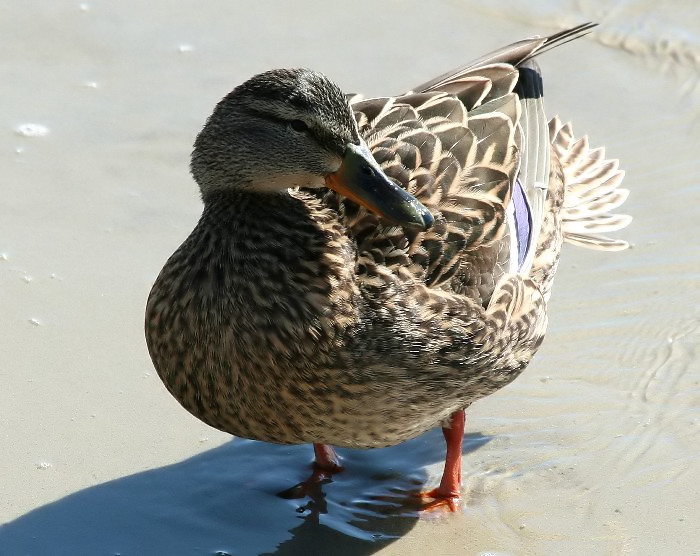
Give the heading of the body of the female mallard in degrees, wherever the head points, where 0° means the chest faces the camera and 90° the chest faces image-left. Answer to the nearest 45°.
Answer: approximately 45°

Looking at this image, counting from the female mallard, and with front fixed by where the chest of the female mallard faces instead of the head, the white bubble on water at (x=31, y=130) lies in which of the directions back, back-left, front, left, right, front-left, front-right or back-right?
right
